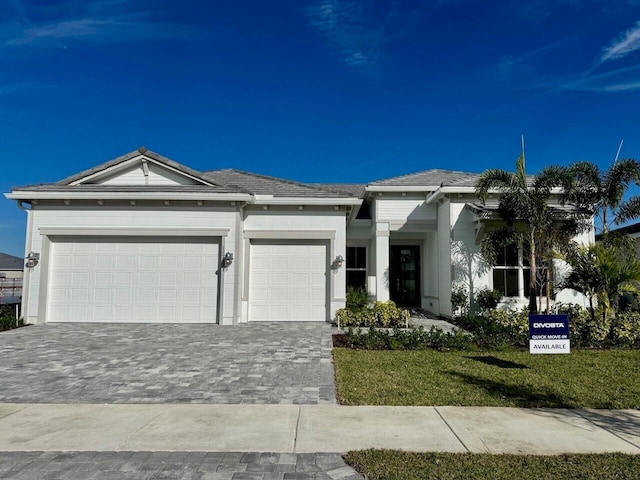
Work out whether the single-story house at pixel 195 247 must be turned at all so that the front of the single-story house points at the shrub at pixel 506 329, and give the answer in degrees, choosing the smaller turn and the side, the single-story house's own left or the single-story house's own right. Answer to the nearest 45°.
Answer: approximately 90° to the single-story house's own left

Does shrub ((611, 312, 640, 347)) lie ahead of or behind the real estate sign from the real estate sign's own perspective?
behind

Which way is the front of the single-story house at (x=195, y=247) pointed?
toward the camera

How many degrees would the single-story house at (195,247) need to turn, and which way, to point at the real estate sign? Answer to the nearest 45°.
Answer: approximately 45° to its left

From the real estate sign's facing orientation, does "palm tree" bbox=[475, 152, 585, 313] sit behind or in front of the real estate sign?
behind

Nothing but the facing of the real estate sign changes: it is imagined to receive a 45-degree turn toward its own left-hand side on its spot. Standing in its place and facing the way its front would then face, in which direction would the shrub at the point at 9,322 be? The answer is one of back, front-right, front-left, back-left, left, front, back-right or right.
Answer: back-right

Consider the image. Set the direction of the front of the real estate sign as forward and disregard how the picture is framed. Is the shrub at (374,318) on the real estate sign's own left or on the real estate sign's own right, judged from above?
on the real estate sign's own right

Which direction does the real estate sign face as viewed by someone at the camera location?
facing the viewer

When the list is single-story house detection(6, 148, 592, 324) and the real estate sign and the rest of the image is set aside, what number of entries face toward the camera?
2

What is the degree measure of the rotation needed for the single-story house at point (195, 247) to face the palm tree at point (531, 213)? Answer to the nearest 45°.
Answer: approximately 90° to its left

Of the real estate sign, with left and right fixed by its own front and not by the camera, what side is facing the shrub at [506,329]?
back

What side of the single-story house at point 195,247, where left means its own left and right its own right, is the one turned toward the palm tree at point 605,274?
left

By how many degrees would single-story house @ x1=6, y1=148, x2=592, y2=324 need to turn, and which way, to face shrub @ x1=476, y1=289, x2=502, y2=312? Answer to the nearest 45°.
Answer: approximately 90° to its left
